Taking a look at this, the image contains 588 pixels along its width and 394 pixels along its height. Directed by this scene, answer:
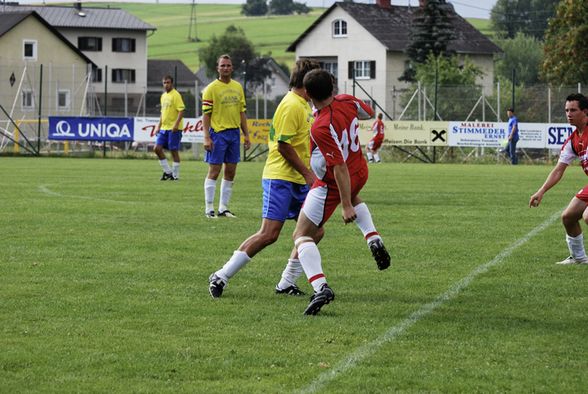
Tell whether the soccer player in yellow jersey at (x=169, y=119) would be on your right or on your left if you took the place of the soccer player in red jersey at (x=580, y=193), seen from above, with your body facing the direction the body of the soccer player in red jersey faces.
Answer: on your right

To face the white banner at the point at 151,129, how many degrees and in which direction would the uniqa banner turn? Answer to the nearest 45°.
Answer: approximately 90° to its left

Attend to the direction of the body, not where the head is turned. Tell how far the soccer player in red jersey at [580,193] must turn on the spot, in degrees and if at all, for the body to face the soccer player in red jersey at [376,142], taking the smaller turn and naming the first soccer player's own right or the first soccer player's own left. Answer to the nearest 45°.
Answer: approximately 135° to the first soccer player's own right

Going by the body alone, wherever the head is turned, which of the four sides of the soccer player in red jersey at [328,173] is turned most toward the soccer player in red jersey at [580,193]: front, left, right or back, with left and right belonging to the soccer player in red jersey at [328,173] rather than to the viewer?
right

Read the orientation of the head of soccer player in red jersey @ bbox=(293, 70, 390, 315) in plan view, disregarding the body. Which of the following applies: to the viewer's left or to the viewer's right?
to the viewer's left

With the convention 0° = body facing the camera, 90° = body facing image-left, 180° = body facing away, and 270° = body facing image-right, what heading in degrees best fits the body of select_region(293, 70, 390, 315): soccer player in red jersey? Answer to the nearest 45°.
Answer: approximately 135°

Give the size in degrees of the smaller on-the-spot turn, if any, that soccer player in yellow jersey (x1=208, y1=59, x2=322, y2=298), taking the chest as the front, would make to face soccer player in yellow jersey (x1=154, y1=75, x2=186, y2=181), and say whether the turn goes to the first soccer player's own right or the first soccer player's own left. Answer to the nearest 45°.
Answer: approximately 90° to the first soccer player's own left

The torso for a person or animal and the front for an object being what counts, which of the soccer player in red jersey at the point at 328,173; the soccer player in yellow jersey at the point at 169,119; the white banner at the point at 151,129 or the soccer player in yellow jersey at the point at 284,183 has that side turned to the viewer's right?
the soccer player in yellow jersey at the point at 284,183

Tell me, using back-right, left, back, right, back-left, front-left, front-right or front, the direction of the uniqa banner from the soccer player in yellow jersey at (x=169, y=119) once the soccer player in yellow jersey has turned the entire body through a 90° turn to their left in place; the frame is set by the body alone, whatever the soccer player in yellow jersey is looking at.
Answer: back-left
